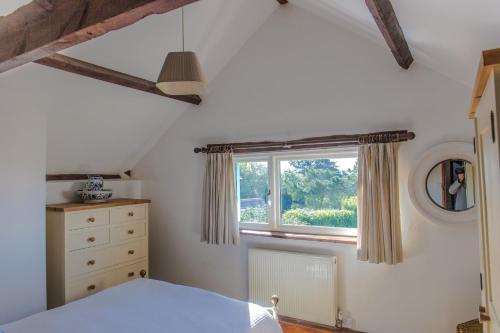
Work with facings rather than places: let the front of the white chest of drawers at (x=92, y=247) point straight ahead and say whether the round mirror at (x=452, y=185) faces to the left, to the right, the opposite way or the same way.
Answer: to the right

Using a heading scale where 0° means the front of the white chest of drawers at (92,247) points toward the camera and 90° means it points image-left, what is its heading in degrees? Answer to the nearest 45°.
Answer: approximately 315°

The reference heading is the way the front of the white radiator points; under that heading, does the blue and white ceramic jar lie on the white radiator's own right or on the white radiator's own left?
on the white radiator's own right
